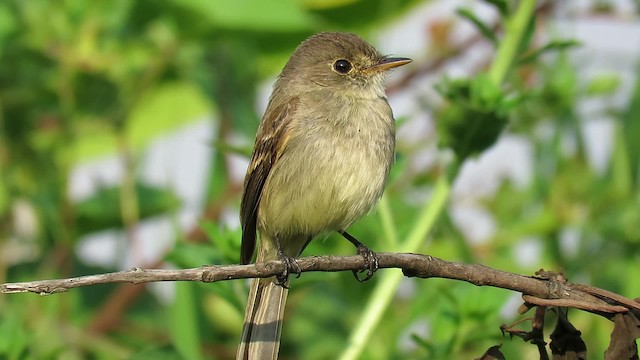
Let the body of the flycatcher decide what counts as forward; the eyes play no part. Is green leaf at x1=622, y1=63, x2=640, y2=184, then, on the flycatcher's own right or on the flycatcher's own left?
on the flycatcher's own left

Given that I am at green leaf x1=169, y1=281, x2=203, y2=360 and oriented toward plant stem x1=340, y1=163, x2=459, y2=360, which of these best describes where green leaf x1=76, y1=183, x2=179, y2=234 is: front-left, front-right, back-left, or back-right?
back-left

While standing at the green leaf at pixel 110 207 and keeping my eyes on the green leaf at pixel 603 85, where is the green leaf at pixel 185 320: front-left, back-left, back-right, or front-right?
front-right

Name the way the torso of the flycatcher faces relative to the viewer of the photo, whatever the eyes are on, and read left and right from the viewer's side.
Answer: facing the viewer and to the right of the viewer
